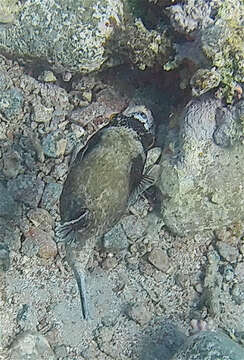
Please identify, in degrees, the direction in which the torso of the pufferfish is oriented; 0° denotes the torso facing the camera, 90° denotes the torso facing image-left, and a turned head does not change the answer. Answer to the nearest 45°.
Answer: approximately 225°

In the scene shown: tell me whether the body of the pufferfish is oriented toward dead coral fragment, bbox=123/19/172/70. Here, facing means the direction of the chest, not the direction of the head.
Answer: yes

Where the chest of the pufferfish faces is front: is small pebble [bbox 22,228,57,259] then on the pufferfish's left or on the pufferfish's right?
on the pufferfish's left

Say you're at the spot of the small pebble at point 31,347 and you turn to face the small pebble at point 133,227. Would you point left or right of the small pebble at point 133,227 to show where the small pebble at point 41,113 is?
left

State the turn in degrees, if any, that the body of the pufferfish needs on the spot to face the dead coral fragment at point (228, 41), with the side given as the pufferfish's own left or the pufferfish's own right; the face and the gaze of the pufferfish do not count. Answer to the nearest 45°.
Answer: approximately 45° to the pufferfish's own right

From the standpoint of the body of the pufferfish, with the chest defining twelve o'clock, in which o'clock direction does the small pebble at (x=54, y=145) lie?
The small pebble is roughly at 10 o'clock from the pufferfish.

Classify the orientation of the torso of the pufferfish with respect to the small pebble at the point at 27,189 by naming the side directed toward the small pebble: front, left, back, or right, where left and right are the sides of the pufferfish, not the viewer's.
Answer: left

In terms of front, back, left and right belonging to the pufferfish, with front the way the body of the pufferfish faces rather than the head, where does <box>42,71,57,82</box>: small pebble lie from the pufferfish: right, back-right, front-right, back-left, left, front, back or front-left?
front-left

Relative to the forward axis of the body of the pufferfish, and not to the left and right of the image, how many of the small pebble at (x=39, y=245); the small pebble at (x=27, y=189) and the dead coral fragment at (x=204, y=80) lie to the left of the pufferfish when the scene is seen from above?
2

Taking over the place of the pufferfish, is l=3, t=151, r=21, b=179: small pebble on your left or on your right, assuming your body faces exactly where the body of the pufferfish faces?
on your left
